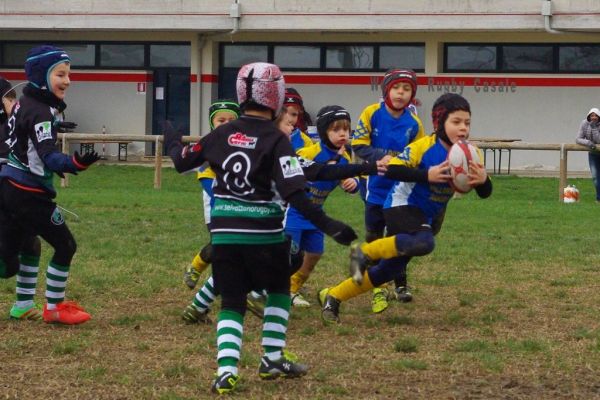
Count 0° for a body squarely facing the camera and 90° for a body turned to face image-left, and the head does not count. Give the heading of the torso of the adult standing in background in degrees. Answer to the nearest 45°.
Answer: approximately 0°
